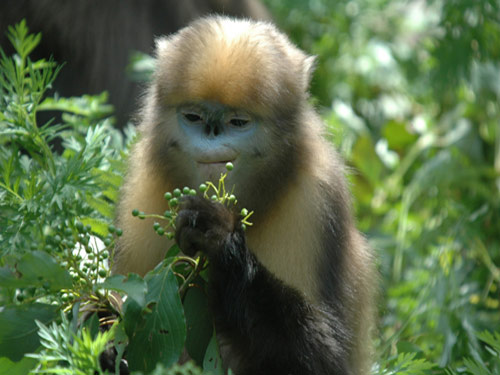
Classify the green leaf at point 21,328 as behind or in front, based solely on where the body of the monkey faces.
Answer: in front

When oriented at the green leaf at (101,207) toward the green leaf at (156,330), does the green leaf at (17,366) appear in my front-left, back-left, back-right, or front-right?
front-right

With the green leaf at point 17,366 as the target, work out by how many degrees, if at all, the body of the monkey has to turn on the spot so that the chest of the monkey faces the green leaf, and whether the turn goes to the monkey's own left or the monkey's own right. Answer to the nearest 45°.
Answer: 0° — it already faces it

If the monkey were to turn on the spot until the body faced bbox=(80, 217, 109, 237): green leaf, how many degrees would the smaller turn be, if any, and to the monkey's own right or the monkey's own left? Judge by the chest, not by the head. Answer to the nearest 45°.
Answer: approximately 45° to the monkey's own right

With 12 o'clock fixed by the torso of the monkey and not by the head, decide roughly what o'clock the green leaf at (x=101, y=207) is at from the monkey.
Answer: The green leaf is roughly at 2 o'clock from the monkey.

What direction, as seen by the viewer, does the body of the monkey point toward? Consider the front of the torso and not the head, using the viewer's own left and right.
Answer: facing the viewer and to the left of the viewer

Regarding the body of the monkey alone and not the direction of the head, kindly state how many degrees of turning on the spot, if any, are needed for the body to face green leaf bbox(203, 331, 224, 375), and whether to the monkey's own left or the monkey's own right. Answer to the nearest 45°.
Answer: approximately 45° to the monkey's own left
